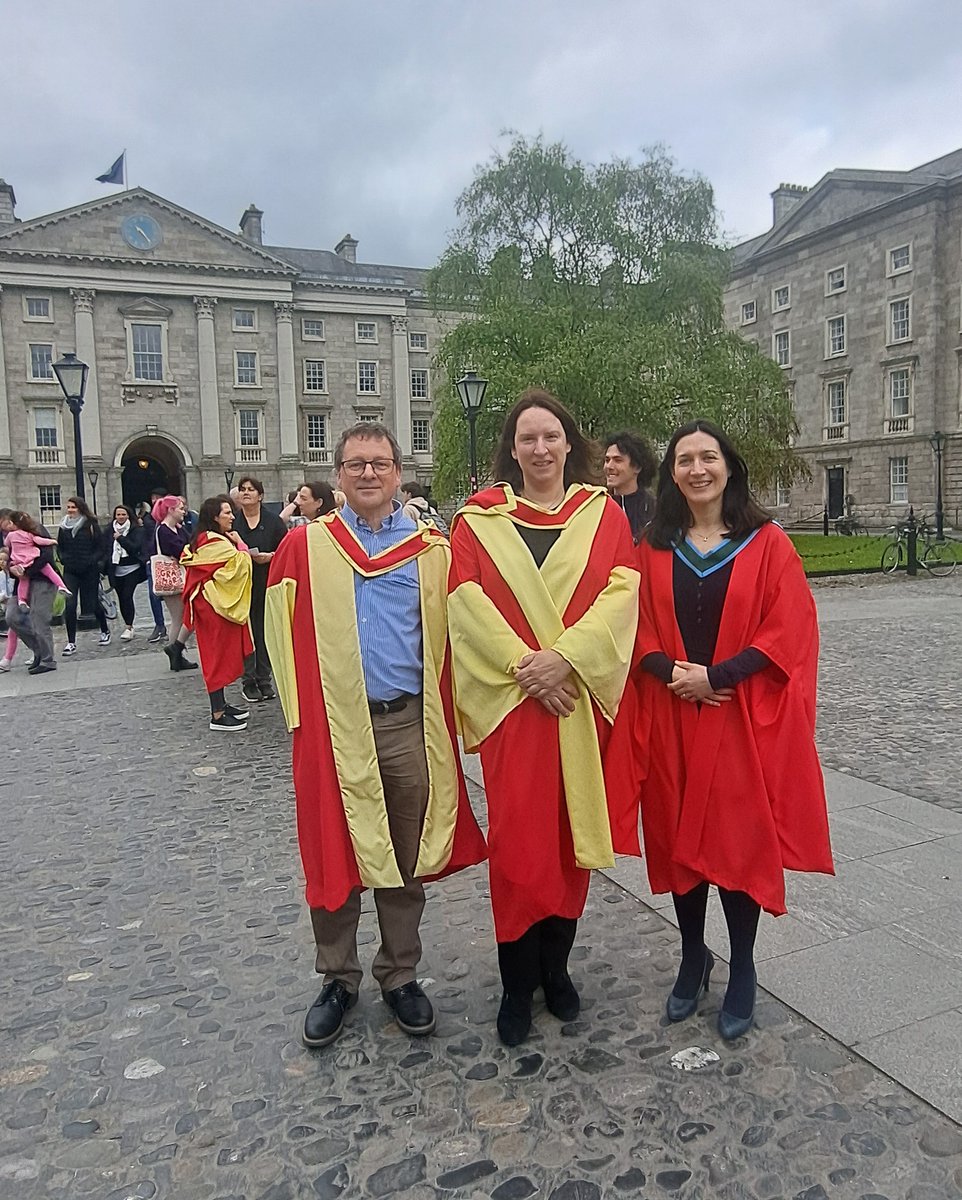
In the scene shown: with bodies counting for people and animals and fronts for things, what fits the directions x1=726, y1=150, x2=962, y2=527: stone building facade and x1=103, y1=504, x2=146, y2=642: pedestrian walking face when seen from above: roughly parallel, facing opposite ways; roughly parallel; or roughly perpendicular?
roughly perpendicular

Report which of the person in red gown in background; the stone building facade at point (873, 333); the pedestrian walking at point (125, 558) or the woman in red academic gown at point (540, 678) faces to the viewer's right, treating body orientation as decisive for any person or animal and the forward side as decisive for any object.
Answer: the person in red gown in background

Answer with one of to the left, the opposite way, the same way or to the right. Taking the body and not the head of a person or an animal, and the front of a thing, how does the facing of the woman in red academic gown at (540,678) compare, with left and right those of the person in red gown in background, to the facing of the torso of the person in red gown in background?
to the right

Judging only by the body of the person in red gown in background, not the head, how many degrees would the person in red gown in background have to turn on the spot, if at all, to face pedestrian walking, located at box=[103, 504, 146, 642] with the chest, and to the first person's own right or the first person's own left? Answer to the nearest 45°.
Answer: approximately 90° to the first person's own left

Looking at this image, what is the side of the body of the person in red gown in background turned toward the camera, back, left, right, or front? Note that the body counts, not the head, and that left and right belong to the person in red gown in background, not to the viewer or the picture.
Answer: right

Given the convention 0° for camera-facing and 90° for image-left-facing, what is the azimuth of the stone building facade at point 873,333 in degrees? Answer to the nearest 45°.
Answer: approximately 45°

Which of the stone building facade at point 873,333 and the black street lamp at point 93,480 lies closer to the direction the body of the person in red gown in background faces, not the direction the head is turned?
the stone building facade

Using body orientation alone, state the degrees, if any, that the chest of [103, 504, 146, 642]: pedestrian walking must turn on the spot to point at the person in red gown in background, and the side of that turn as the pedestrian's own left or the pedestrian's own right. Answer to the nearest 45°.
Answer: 0° — they already face them

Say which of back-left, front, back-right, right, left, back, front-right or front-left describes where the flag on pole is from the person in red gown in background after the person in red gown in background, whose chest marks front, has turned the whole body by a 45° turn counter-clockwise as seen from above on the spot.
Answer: front-left

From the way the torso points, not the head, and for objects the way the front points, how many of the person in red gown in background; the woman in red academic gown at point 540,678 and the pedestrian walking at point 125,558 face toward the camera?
2
